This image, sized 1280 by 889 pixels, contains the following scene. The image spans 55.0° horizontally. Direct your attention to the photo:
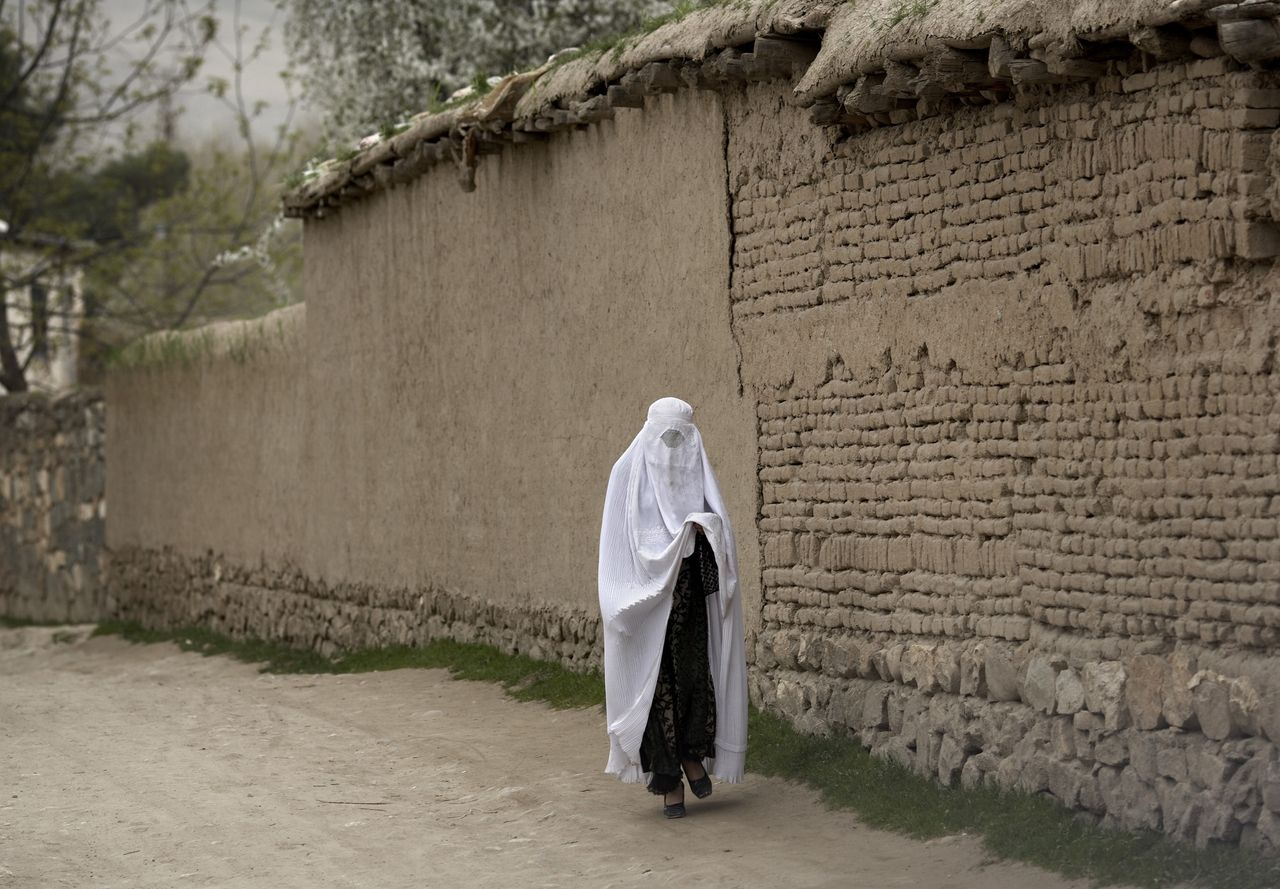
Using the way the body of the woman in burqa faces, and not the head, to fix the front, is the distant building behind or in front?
behind

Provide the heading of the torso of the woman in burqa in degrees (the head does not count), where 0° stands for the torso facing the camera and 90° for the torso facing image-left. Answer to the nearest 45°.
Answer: approximately 0°

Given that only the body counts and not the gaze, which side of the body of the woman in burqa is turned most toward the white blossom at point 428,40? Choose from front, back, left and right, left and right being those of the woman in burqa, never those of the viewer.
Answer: back

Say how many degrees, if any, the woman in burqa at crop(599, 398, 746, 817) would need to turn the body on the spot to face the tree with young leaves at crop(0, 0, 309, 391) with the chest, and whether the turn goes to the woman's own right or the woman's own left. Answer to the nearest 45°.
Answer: approximately 135° to the woman's own right

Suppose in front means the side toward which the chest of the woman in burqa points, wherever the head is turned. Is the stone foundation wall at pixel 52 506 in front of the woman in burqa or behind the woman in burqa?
behind
